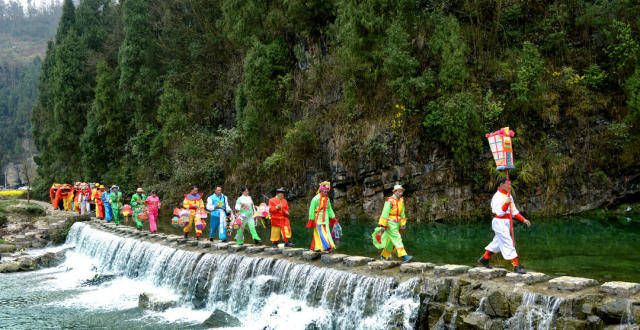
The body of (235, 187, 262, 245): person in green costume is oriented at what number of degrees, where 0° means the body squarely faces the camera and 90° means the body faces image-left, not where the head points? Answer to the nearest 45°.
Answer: approximately 315°

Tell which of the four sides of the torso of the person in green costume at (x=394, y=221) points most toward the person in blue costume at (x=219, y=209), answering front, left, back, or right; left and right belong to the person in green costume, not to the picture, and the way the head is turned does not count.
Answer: back

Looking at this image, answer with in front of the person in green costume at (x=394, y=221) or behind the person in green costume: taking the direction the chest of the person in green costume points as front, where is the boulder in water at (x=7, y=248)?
behind

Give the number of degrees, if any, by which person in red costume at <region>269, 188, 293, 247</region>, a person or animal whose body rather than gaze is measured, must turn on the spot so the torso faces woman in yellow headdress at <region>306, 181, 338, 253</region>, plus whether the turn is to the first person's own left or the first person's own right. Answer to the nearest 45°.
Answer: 0° — they already face them

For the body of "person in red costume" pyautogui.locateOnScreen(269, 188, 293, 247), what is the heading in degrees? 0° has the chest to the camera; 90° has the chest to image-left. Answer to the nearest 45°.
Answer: approximately 315°

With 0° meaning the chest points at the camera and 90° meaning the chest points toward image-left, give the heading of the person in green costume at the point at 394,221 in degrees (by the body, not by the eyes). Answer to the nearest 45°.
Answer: approximately 315°

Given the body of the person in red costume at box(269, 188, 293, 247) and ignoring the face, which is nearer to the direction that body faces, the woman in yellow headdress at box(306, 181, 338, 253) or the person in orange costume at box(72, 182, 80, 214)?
the woman in yellow headdress

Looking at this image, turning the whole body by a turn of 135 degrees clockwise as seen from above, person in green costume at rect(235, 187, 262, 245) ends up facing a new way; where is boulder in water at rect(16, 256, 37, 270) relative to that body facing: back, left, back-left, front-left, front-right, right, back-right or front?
front-right

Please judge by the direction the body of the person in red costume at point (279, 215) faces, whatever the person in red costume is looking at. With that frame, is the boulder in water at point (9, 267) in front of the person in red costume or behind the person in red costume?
behind

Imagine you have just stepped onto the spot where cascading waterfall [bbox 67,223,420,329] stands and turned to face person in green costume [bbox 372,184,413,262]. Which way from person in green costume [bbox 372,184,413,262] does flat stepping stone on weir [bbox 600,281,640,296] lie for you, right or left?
right

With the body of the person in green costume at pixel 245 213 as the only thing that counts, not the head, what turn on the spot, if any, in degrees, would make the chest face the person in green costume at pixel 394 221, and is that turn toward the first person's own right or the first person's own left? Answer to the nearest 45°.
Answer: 0° — they already face them
